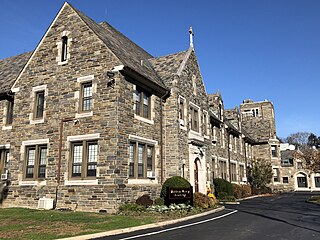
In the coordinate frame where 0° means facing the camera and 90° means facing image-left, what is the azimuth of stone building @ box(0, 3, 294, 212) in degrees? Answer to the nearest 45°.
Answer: approximately 315°

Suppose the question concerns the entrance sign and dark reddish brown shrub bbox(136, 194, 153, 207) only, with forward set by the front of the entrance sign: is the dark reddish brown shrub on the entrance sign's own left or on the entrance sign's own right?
on the entrance sign's own right

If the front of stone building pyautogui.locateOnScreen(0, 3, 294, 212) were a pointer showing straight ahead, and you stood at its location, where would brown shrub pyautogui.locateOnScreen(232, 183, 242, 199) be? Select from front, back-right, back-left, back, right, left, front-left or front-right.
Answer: left

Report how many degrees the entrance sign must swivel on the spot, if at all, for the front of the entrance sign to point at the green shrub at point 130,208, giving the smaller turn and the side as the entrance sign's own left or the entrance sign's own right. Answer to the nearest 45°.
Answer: approximately 45° to the entrance sign's own right

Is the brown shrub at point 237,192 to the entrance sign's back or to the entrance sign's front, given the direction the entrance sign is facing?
to the back
